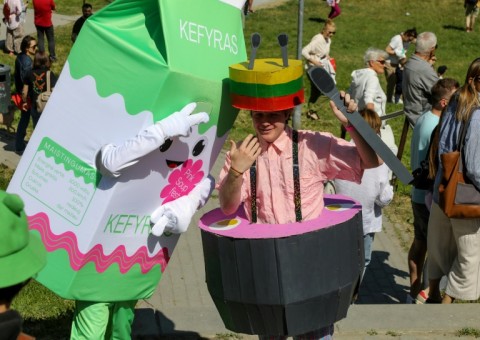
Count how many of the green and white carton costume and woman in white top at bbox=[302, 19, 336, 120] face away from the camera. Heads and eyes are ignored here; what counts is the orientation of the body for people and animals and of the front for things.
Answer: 0

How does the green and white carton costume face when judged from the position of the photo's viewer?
facing the viewer and to the right of the viewer

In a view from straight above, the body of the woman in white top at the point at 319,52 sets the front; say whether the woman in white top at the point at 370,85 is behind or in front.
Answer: in front

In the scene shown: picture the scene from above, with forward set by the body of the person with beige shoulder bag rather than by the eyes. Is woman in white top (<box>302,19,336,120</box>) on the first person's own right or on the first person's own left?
on the first person's own right

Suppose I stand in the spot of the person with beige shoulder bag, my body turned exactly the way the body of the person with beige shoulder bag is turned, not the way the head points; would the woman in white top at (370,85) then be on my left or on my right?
on my right

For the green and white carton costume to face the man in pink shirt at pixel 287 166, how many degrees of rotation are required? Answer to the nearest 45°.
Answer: approximately 45° to its left

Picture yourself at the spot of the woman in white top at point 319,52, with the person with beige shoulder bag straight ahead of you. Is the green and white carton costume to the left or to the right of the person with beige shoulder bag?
left

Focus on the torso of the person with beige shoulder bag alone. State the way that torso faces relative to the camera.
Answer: away from the camera
